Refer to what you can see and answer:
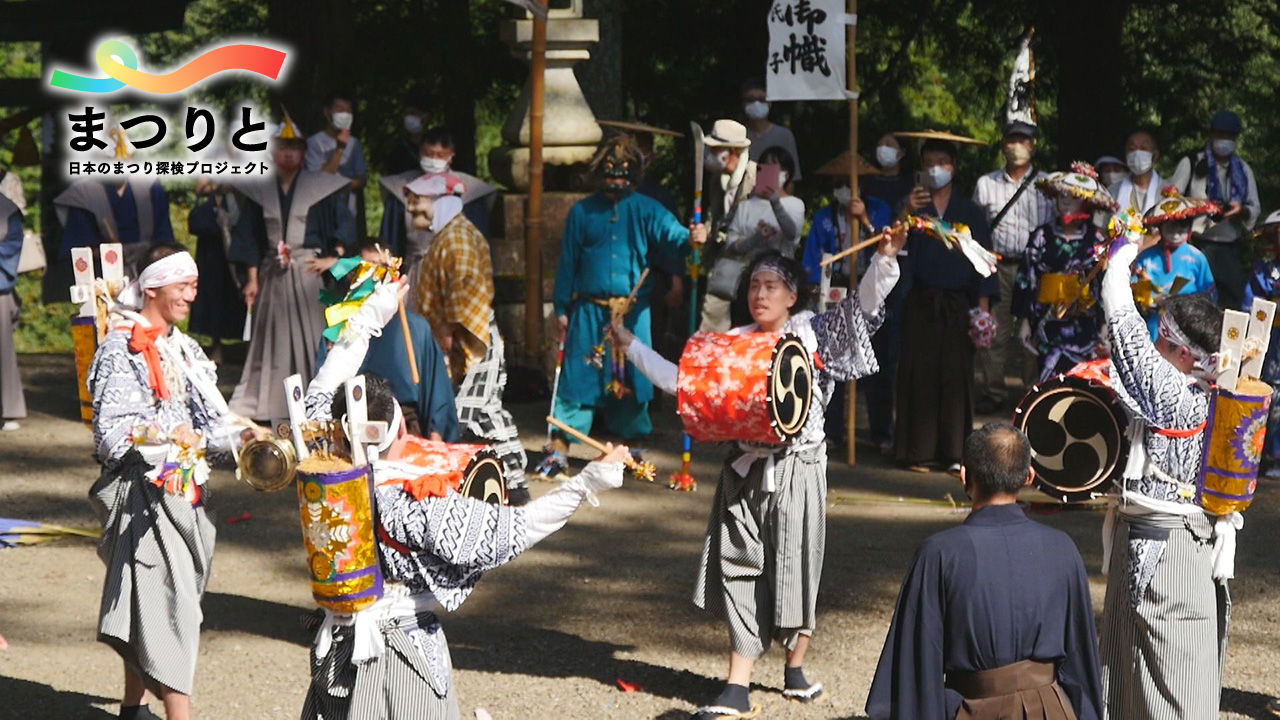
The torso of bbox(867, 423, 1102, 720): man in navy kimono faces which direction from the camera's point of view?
away from the camera

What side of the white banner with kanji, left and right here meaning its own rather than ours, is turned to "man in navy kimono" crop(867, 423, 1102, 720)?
front

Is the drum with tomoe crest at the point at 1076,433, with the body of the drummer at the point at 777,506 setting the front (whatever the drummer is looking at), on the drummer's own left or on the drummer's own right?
on the drummer's own left

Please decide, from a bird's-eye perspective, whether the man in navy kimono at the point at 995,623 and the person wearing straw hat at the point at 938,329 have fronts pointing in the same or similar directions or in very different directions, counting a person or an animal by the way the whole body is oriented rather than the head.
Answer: very different directions

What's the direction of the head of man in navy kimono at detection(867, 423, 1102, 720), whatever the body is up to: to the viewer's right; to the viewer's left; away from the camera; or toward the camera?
away from the camera

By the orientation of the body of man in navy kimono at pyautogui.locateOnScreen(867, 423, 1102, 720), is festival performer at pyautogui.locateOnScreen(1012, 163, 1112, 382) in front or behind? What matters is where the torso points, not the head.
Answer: in front

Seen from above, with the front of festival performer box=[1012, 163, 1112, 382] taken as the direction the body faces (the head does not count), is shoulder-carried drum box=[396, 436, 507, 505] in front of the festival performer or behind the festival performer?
in front

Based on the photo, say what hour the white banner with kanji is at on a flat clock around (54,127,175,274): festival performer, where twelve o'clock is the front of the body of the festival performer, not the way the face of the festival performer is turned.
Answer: The white banner with kanji is roughly at 10 o'clock from the festival performer.

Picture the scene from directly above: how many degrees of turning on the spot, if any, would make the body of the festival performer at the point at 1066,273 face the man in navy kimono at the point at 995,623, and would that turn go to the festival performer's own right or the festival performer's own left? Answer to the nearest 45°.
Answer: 0° — they already face them
